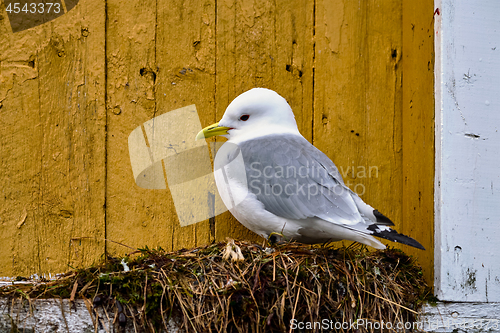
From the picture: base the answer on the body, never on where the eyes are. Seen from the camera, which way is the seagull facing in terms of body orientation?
to the viewer's left

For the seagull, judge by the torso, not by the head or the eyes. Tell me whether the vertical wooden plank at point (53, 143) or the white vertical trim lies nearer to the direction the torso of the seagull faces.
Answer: the vertical wooden plank

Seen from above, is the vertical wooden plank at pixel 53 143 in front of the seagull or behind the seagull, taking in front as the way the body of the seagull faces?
in front

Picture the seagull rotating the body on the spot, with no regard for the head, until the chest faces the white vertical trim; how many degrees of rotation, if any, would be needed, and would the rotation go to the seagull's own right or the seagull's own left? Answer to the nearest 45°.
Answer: approximately 180°

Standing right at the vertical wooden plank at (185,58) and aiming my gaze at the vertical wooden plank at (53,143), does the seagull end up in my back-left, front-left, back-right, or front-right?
back-left

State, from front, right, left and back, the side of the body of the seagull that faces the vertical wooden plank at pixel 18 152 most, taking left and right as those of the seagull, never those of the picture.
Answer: front
